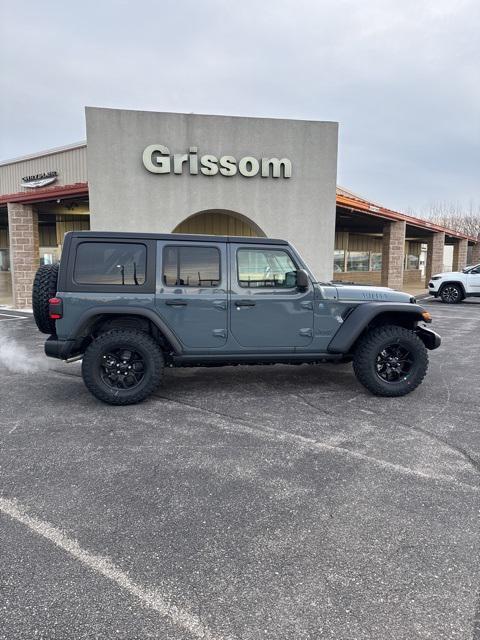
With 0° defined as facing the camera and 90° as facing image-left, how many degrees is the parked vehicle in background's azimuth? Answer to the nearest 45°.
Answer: approximately 90°

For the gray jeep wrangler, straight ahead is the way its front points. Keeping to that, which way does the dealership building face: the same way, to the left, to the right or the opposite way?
to the right

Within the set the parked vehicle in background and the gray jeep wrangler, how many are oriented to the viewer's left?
1

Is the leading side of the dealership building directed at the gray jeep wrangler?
yes

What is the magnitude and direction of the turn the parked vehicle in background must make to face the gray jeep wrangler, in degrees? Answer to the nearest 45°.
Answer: approximately 90° to its left

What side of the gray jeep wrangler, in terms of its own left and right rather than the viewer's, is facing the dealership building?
left

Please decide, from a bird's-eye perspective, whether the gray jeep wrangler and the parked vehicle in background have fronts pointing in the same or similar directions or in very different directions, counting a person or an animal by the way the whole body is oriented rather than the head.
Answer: very different directions

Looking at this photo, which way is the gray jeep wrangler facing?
to the viewer's right

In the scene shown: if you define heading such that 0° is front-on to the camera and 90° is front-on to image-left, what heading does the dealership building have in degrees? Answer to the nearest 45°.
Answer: approximately 0°
